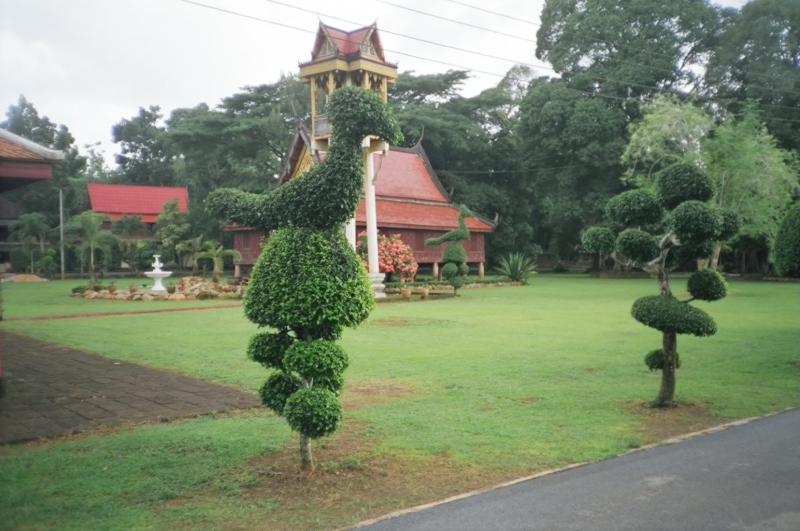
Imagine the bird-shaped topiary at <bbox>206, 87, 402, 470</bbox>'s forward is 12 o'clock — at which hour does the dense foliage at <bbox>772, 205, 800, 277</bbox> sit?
The dense foliage is roughly at 11 o'clock from the bird-shaped topiary.

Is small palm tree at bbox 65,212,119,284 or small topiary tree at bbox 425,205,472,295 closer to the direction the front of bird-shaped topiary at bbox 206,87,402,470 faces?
the small topiary tree

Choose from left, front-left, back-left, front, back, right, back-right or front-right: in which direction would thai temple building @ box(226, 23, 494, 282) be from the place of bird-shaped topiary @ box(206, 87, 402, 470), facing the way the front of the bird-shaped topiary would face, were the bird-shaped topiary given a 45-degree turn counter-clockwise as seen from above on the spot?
front-left

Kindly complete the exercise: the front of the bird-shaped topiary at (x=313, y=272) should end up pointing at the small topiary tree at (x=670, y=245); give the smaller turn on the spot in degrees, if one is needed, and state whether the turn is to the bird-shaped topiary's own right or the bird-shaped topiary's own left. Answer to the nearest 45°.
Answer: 0° — it already faces it

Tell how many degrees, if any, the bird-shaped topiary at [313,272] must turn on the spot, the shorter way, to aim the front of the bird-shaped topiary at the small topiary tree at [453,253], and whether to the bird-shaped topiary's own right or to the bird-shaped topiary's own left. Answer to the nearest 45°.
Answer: approximately 90° to the bird-shaped topiary's own left

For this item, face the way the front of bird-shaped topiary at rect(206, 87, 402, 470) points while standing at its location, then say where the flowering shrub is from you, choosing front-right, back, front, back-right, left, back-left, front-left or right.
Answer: left

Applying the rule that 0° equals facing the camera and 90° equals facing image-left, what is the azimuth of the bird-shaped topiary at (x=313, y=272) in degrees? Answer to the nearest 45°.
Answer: approximately 270°

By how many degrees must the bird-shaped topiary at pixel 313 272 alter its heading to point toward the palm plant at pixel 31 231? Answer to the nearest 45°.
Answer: approximately 135° to its left

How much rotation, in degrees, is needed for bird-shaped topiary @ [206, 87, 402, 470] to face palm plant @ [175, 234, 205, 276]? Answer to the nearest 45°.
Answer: approximately 90° to its left
